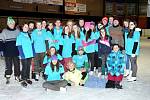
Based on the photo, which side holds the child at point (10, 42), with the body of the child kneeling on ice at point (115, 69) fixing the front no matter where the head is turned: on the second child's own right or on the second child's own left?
on the second child's own right

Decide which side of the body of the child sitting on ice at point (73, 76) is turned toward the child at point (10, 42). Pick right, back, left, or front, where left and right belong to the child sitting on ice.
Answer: right

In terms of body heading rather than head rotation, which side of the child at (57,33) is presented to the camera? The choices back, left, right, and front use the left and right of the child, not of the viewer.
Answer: front

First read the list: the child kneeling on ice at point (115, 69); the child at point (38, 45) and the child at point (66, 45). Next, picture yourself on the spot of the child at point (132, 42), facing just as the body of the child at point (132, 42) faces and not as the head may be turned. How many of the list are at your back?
0

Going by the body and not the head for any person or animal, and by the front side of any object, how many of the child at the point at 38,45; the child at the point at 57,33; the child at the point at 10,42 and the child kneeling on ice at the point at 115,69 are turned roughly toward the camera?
4

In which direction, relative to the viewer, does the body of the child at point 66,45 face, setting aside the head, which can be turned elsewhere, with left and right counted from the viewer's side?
facing the viewer

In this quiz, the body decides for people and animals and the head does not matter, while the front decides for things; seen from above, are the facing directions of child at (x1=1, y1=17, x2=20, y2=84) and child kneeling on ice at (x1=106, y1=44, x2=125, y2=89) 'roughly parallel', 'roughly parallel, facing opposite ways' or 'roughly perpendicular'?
roughly parallel

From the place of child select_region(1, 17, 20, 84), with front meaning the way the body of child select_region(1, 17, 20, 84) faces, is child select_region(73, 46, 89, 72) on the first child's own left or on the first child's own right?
on the first child's own left

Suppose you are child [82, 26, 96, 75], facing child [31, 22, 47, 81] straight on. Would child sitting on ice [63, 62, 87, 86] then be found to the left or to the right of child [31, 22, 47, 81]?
left

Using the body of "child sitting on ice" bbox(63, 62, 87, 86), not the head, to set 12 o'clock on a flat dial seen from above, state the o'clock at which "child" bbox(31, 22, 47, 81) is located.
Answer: The child is roughly at 4 o'clock from the child sitting on ice.

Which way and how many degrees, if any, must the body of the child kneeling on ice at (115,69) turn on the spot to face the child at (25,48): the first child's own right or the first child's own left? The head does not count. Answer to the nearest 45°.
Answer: approximately 90° to the first child's own right

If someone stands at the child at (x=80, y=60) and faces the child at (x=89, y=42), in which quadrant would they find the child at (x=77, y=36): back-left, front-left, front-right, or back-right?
front-left

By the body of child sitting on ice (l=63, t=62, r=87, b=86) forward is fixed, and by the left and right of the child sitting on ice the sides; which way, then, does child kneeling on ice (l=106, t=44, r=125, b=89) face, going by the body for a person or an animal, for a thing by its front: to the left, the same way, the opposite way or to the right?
the same way
